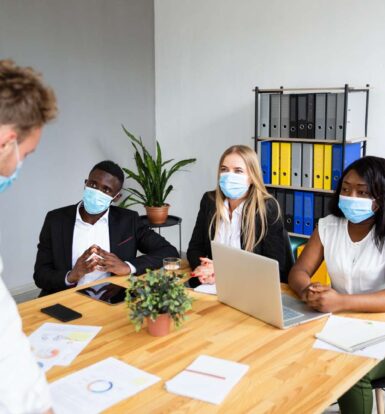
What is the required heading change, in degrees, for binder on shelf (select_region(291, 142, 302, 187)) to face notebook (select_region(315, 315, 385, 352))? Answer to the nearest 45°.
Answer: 0° — it already faces it

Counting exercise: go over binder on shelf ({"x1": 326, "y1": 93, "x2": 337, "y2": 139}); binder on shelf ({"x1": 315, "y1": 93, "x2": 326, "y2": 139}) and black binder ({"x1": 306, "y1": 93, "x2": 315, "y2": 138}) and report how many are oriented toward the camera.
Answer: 3

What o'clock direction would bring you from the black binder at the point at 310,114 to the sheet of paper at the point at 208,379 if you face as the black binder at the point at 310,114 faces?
The sheet of paper is roughly at 12 o'clock from the black binder.

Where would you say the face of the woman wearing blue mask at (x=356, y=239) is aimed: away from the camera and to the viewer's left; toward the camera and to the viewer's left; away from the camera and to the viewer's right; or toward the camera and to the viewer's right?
toward the camera and to the viewer's left

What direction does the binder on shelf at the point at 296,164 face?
toward the camera

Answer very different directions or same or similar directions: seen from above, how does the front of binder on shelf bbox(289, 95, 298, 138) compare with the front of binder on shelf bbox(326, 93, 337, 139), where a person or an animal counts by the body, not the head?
same or similar directions

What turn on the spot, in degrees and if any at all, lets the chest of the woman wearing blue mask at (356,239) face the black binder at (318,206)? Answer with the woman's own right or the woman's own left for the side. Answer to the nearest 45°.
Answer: approximately 135° to the woman's own right

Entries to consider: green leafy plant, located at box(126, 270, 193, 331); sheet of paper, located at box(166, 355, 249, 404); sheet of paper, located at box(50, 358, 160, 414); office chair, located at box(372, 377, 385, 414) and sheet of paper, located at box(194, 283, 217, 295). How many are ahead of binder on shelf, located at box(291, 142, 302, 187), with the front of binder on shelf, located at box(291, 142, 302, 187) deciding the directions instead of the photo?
5

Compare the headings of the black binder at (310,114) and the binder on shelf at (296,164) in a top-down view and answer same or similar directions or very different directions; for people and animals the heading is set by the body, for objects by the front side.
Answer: same or similar directions

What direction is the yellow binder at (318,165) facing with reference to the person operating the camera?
facing the viewer

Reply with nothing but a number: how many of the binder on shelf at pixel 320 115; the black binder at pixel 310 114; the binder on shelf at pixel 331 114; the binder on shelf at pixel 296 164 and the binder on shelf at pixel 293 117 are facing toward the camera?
5

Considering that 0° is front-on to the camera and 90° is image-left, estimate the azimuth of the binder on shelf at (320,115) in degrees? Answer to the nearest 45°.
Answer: approximately 0°

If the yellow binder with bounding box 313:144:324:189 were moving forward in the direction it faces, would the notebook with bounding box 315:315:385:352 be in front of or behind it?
in front

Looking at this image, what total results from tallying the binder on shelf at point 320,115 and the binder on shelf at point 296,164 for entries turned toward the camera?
2

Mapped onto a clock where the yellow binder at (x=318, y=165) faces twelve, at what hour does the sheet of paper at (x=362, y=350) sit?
The sheet of paper is roughly at 12 o'clock from the yellow binder.
